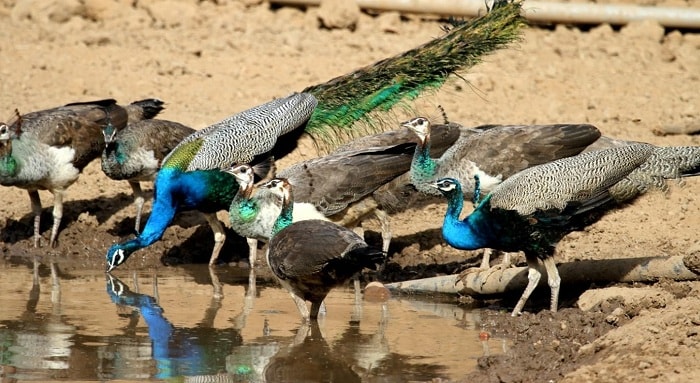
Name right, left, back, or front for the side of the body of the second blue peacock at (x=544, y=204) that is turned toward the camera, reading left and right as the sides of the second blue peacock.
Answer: left

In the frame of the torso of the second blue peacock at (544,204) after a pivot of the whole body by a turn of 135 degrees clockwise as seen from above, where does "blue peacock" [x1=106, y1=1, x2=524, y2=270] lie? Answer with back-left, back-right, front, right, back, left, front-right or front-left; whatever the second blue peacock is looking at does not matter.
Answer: left
